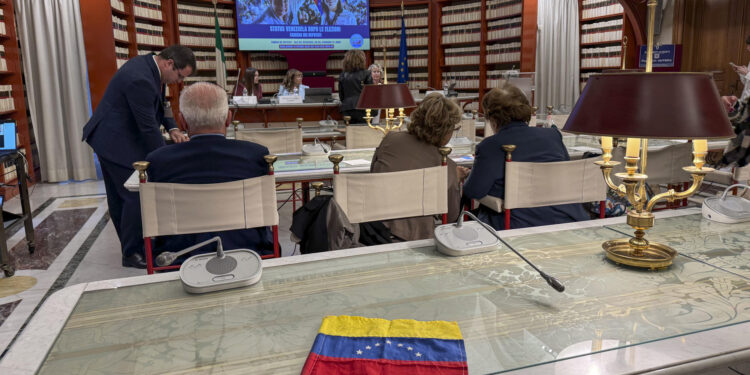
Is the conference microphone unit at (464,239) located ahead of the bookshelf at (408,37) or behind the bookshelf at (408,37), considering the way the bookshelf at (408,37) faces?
ahead

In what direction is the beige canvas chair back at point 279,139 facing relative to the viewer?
away from the camera

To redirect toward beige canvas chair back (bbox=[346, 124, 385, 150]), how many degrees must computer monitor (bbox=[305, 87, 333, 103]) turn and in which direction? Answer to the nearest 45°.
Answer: approximately 180°

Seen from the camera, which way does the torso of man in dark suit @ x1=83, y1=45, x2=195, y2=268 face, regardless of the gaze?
to the viewer's right

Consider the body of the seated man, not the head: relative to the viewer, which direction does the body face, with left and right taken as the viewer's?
facing away from the viewer

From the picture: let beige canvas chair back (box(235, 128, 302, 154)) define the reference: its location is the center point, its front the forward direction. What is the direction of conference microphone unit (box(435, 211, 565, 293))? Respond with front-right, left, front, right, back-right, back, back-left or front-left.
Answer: back

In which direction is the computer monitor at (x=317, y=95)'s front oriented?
away from the camera

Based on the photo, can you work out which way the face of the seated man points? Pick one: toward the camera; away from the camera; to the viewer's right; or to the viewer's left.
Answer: away from the camera

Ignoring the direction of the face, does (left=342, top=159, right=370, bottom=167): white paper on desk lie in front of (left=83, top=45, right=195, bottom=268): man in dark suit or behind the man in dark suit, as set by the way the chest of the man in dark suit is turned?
in front

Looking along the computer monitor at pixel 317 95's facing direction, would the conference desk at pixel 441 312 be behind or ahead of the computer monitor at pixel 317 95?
behind

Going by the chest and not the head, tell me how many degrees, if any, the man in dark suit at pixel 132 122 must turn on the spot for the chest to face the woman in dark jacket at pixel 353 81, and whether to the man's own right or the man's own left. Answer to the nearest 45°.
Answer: approximately 45° to the man's own left

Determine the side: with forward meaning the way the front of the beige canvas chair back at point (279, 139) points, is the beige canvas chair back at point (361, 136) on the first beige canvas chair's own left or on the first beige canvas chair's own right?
on the first beige canvas chair's own right
